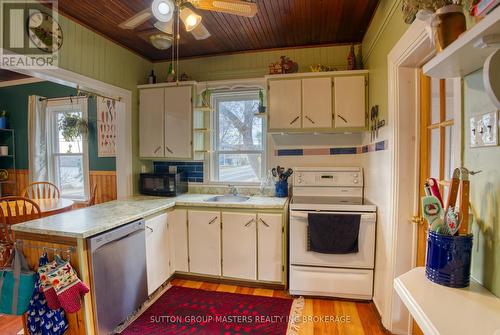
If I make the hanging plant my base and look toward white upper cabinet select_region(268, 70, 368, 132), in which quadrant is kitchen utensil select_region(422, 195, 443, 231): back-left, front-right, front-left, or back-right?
front-right

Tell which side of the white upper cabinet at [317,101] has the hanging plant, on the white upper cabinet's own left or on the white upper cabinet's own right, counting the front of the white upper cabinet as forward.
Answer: on the white upper cabinet's own right

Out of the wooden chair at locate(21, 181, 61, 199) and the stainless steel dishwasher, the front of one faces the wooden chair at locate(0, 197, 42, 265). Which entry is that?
the wooden chair at locate(21, 181, 61, 199)

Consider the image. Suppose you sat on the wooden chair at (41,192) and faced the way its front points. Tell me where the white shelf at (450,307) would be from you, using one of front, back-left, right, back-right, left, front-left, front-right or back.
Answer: front

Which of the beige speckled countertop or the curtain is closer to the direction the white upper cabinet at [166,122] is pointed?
the beige speckled countertop

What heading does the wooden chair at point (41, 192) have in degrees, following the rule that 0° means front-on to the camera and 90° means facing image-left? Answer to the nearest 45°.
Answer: approximately 0°

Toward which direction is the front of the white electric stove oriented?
toward the camera

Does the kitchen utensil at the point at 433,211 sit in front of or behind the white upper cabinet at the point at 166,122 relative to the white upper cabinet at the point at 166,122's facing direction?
in front

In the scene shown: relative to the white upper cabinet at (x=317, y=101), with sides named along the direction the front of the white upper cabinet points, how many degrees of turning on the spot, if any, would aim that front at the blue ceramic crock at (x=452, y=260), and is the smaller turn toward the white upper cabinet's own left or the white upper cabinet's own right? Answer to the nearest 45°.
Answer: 0° — it already faces it

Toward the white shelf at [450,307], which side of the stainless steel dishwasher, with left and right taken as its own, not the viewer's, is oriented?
front

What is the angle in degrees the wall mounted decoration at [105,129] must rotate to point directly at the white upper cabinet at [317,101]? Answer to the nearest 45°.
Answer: approximately 45° to its left

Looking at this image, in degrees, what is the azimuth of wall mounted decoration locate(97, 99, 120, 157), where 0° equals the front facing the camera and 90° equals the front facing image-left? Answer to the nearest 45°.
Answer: approximately 0°

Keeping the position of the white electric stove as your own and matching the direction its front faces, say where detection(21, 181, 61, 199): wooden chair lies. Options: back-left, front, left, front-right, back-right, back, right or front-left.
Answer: right

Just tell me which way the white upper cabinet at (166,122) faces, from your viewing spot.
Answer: facing the viewer
